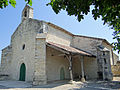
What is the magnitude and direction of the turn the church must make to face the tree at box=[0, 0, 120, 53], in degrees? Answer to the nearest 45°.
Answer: approximately 45° to its left

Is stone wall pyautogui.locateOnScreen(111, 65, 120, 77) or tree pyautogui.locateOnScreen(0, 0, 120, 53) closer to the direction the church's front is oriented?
the tree

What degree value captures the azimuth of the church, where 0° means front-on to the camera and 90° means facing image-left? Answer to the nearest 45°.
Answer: approximately 45°

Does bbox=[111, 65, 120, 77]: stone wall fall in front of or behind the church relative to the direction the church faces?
behind
